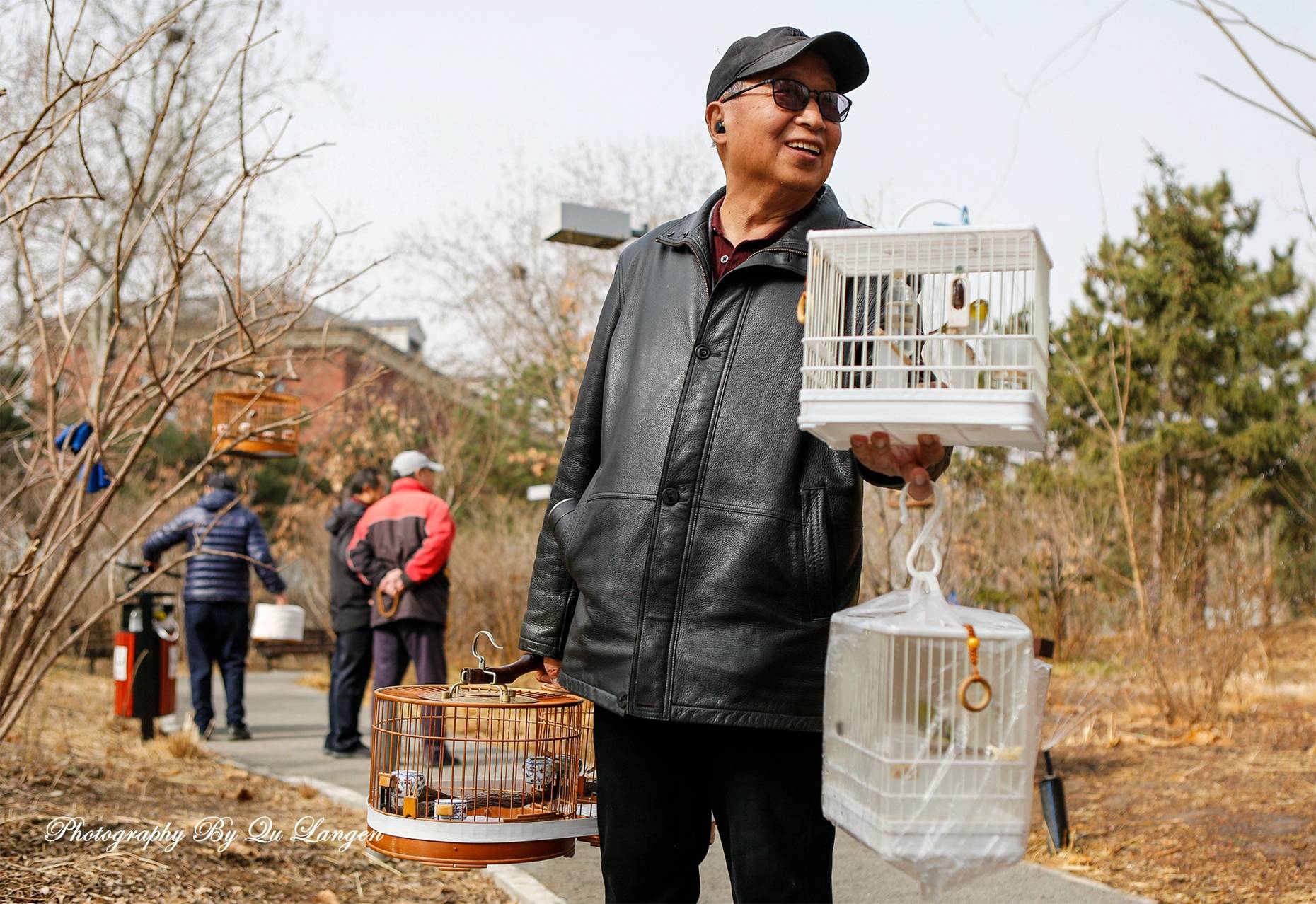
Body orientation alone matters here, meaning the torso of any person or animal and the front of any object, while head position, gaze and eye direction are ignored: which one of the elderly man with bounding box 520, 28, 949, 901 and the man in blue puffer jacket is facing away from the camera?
the man in blue puffer jacket

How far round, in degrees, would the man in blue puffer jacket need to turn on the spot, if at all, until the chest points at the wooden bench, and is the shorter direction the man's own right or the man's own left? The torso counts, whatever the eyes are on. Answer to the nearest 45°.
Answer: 0° — they already face it

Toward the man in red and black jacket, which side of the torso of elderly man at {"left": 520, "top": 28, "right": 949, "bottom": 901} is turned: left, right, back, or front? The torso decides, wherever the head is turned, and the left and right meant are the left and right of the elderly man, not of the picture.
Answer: back

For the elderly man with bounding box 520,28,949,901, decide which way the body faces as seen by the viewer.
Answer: toward the camera

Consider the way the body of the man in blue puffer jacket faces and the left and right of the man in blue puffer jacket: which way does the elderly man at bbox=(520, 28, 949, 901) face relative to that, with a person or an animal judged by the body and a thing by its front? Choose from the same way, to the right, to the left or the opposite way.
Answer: the opposite way

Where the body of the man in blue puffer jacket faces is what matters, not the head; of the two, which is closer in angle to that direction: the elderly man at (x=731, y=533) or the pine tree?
the pine tree

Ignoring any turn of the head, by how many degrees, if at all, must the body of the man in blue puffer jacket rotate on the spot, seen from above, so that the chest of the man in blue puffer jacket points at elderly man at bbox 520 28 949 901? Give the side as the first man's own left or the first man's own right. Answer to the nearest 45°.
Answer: approximately 180°

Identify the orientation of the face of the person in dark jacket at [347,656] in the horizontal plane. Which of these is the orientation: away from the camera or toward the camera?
away from the camera

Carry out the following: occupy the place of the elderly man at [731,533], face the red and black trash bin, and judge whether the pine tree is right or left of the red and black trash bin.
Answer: right

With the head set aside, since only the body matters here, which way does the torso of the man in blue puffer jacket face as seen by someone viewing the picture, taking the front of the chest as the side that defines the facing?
away from the camera

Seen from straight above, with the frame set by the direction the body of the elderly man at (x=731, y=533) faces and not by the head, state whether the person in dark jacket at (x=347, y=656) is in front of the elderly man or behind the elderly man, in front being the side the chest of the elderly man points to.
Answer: behind

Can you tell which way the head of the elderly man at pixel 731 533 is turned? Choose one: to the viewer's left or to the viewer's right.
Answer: to the viewer's right

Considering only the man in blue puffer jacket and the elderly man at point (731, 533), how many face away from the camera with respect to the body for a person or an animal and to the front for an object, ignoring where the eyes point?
1
